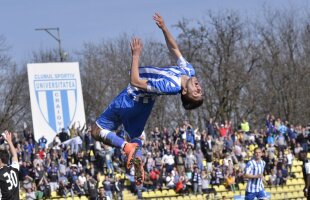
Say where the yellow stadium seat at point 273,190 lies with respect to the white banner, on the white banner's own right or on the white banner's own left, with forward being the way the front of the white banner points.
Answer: on the white banner's own left

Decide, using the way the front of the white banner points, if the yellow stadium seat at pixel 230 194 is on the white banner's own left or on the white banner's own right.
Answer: on the white banner's own left

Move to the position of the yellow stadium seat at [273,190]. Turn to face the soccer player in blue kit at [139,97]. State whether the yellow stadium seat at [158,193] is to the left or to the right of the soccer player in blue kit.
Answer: right

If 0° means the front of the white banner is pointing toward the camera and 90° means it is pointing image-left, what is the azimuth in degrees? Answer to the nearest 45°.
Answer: approximately 0°

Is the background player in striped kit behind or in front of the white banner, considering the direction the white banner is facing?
in front

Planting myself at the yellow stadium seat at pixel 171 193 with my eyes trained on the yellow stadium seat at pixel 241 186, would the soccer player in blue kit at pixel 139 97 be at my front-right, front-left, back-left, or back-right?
back-right

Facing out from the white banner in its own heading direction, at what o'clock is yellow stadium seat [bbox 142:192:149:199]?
The yellow stadium seat is roughly at 11 o'clock from the white banner.

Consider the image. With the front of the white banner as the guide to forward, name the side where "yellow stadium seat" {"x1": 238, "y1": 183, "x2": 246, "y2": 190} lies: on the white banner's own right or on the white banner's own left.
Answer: on the white banner's own left

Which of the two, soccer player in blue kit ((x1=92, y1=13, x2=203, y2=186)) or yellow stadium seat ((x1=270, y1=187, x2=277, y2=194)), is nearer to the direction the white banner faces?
the soccer player in blue kit
